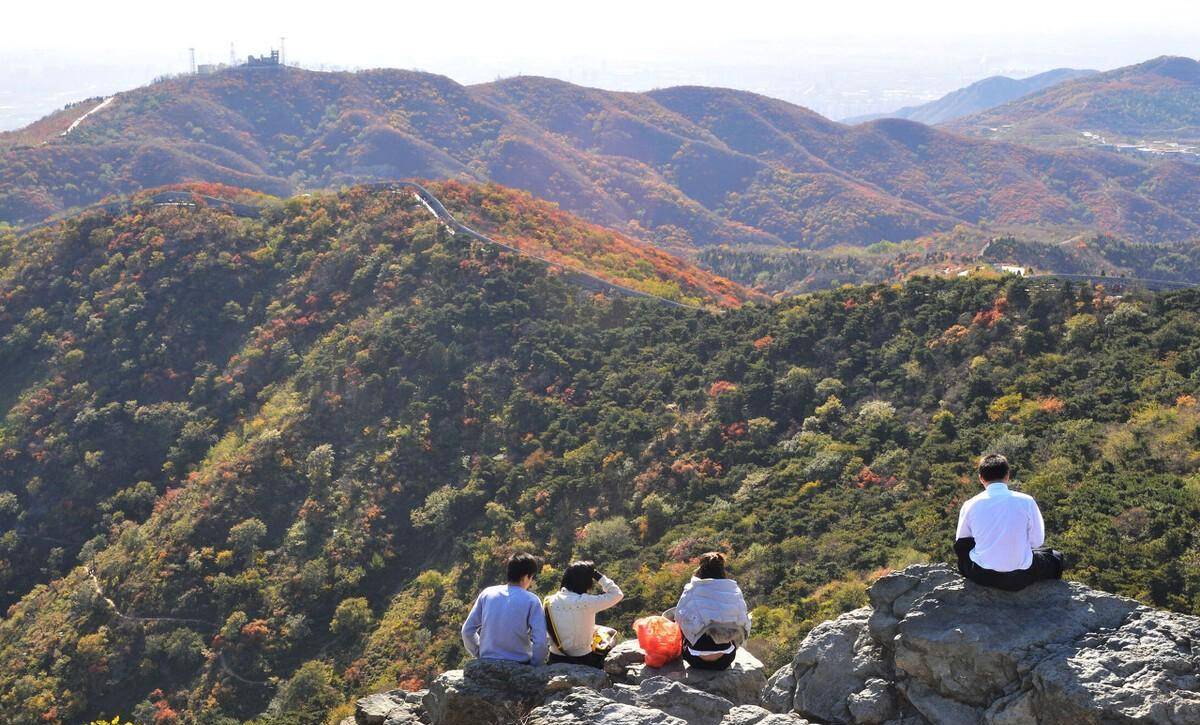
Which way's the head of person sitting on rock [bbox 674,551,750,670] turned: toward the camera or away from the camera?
away from the camera

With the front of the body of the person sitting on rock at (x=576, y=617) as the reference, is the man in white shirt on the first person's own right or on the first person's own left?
on the first person's own right

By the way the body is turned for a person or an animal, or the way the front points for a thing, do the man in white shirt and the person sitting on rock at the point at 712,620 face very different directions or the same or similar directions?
same or similar directions

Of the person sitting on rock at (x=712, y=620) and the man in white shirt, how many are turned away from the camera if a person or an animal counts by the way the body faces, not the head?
2

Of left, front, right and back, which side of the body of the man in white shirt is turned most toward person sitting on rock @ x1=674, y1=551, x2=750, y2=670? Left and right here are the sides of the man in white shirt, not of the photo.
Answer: left

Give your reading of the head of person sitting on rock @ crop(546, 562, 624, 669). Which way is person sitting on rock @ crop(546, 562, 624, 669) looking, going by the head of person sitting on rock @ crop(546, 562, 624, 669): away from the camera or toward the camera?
away from the camera

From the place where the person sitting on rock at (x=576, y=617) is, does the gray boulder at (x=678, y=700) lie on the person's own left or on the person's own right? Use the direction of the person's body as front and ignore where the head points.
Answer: on the person's own right

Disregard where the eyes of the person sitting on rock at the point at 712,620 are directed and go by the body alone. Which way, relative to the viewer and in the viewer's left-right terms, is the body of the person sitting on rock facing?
facing away from the viewer

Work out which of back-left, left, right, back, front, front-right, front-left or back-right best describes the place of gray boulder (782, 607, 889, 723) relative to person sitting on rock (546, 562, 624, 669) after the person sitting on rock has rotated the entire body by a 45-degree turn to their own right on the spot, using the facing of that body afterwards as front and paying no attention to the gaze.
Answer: front

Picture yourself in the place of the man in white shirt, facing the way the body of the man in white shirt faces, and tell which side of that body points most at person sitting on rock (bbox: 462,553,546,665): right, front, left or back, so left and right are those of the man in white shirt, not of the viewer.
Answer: left

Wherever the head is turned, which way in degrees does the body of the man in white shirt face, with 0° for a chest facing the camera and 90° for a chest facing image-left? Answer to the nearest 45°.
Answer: approximately 180°

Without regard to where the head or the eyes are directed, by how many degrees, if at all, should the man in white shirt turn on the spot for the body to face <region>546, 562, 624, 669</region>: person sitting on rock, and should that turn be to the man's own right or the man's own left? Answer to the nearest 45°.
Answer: approximately 90° to the man's own left

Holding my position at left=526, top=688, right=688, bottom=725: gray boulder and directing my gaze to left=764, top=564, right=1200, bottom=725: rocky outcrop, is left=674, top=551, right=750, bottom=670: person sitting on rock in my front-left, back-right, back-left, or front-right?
front-left

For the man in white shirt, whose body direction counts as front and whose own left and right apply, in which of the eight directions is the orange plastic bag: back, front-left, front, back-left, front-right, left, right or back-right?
left

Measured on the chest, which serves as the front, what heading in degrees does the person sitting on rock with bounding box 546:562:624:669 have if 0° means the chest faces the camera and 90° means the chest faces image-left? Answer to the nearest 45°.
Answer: approximately 225°

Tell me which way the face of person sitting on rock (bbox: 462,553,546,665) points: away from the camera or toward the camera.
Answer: away from the camera

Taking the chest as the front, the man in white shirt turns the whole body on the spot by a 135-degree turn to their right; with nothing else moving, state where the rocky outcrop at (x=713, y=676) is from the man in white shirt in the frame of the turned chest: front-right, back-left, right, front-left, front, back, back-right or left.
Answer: back-right

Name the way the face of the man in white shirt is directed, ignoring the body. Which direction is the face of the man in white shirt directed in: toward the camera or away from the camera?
away from the camera
